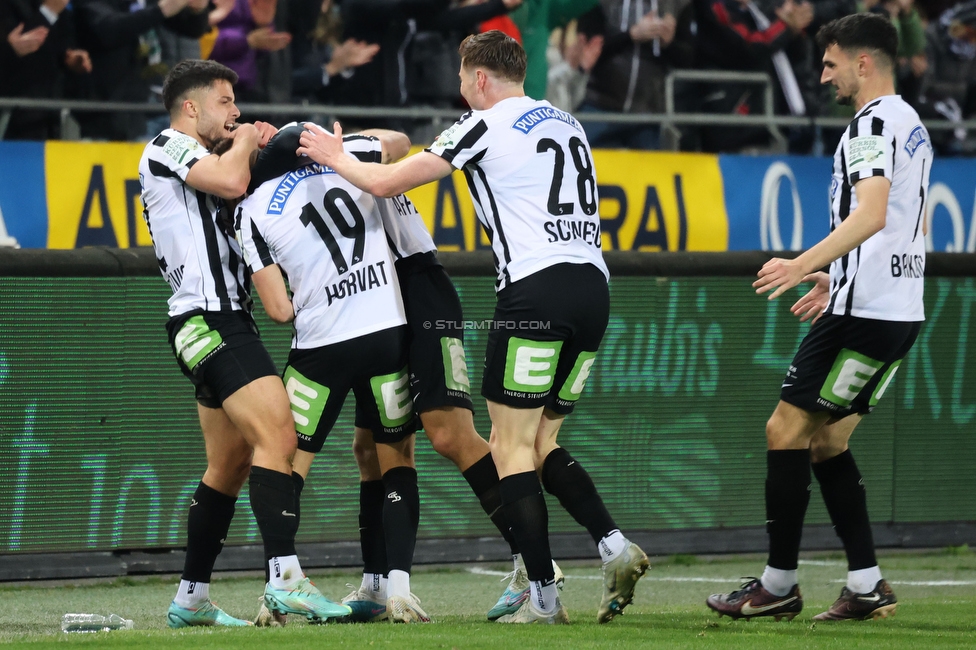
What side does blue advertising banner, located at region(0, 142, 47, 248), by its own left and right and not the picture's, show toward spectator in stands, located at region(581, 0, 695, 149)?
left

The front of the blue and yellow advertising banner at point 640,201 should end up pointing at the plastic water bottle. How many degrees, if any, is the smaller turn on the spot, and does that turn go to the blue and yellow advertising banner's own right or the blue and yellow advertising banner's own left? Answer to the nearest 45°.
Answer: approximately 45° to the blue and yellow advertising banner's own right

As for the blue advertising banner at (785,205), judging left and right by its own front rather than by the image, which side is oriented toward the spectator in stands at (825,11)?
back

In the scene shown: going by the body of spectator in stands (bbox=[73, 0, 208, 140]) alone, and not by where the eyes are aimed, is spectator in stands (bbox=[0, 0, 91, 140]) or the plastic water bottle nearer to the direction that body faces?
the plastic water bottle

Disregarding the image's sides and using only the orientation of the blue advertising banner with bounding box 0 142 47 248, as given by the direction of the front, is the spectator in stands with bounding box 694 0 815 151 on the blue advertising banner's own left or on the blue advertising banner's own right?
on the blue advertising banner's own left

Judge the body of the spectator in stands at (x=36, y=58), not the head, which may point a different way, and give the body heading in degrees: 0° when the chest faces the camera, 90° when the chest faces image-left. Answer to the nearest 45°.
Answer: approximately 315°

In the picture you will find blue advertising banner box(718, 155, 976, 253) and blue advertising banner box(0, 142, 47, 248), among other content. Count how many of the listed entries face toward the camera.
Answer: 2

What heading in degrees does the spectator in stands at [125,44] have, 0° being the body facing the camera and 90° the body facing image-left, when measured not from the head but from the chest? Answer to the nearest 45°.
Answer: approximately 315°
